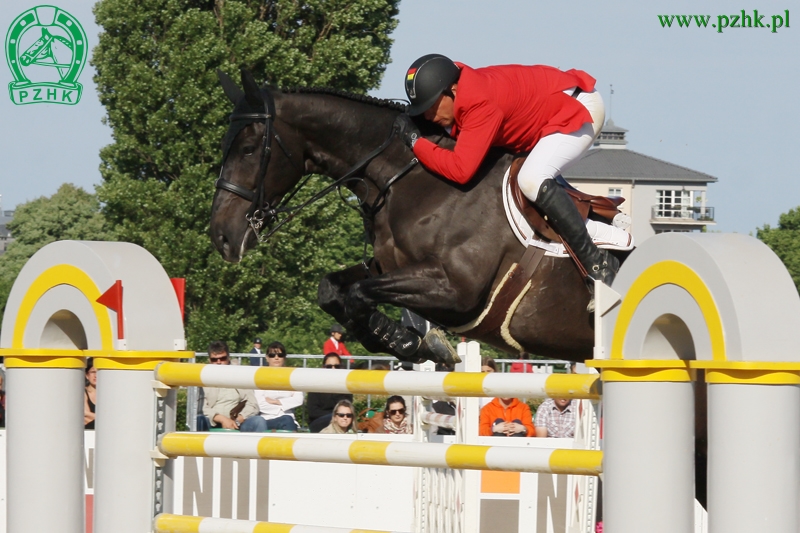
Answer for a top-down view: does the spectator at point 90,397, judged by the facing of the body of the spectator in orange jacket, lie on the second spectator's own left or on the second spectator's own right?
on the second spectator's own right

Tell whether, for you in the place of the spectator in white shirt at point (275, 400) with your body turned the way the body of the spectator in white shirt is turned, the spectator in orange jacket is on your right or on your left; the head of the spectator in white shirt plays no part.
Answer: on your left

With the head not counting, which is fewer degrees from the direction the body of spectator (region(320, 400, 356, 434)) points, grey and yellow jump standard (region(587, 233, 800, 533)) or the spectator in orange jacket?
the grey and yellow jump standard

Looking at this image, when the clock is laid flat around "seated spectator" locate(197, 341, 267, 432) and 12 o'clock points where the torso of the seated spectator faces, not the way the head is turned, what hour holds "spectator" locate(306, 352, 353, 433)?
The spectator is roughly at 9 o'clock from the seated spectator.

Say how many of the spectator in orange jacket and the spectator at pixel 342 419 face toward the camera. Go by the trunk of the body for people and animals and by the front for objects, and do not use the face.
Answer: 2

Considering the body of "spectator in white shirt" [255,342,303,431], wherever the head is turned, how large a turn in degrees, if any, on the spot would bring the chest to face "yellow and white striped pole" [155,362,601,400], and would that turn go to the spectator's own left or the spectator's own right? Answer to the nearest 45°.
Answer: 0° — they already face it

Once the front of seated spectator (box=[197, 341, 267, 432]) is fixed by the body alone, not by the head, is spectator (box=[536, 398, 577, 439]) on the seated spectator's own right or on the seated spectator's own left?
on the seated spectator's own left
